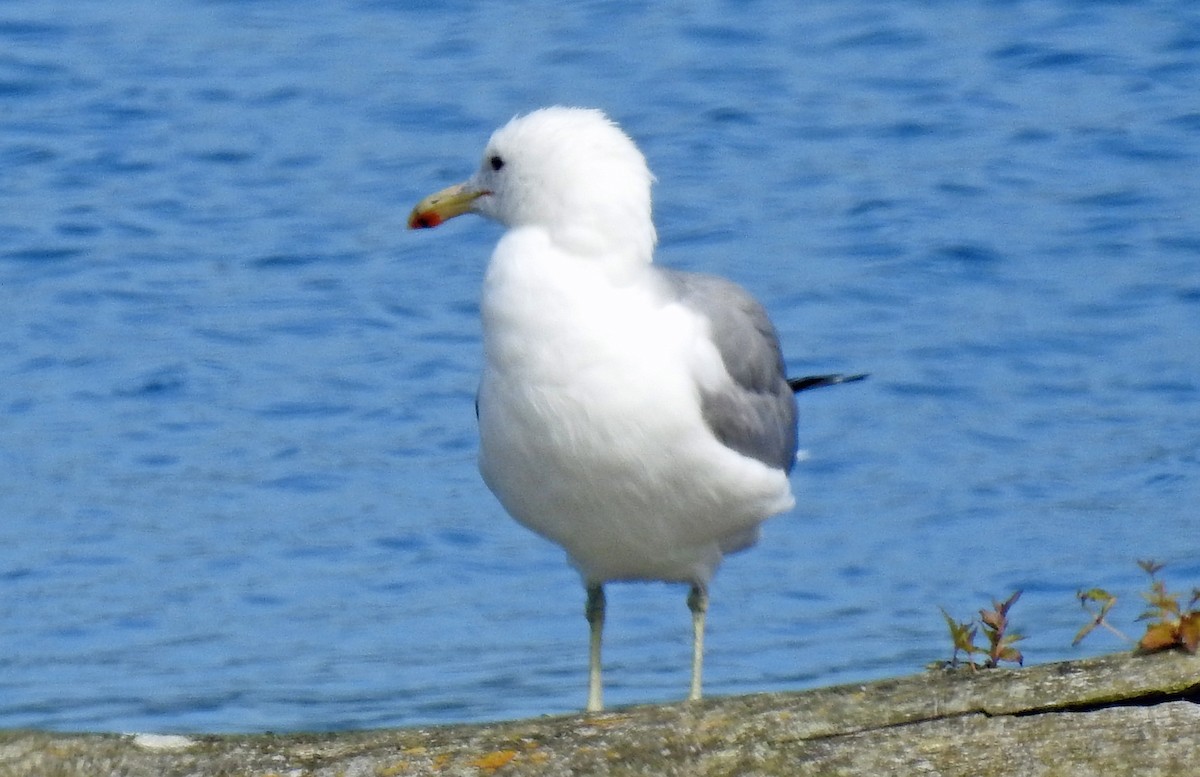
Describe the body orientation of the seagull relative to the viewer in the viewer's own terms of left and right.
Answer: facing the viewer and to the left of the viewer

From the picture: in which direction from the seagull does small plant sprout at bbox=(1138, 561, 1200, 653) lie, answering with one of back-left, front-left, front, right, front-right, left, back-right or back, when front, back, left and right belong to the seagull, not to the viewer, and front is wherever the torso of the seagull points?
left

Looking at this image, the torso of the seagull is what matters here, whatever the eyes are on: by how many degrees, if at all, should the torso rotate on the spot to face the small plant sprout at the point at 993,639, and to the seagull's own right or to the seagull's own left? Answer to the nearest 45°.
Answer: approximately 90° to the seagull's own left
